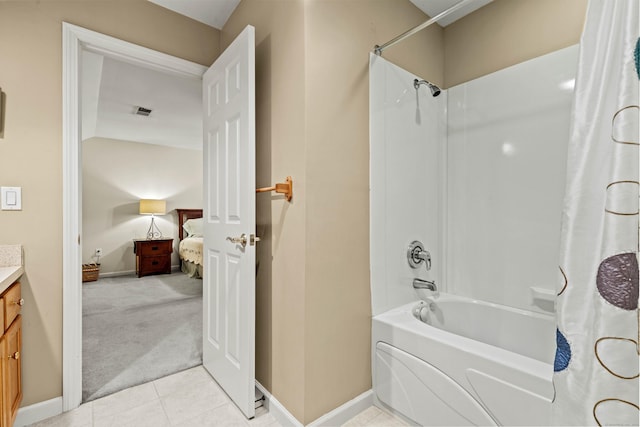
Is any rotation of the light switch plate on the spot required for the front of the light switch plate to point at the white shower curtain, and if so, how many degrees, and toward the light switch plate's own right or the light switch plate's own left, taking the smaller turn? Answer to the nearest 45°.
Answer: approximately 45° to the light switch plate's own left

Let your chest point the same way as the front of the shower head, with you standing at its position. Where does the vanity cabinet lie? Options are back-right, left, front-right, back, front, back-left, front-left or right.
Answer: right

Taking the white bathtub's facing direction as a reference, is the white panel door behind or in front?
in front

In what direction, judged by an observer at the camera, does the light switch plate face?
facing the viewer

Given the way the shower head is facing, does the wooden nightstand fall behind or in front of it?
behind

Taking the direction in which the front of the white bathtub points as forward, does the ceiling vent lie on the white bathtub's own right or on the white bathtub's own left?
on the white bathtub's own right

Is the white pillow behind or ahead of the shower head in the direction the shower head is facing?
behind

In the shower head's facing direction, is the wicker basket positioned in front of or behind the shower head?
behind

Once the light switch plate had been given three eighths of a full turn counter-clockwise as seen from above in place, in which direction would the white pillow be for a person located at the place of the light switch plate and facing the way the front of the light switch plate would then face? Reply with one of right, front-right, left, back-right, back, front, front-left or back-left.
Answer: front

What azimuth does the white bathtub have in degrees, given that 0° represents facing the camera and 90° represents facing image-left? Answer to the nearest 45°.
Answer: approximately 45°

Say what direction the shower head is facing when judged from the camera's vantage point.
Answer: facing the viewer and to the right of the viewer

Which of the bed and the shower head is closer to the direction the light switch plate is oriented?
the shower head

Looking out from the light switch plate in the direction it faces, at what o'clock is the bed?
The bed is roughly at 7 o'clock from the light switch plate.

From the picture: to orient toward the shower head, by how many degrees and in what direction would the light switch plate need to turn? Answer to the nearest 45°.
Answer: approximately 45° to its left

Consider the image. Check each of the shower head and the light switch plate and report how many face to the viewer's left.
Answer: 0

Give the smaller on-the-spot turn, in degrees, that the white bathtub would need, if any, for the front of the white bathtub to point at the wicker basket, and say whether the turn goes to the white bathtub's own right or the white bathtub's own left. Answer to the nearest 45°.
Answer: approximately 45° to the white bathtub's own right
